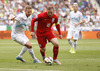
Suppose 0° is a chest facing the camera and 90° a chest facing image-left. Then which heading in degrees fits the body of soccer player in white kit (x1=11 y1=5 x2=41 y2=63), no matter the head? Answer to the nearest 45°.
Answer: approximately 315°

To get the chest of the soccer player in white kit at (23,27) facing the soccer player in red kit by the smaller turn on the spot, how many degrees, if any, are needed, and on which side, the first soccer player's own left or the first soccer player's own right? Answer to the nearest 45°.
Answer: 0° — they already face them

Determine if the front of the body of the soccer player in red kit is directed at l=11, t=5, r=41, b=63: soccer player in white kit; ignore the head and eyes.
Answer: no

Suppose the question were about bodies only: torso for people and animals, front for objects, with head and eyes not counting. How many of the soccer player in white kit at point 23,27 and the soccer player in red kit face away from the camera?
0
